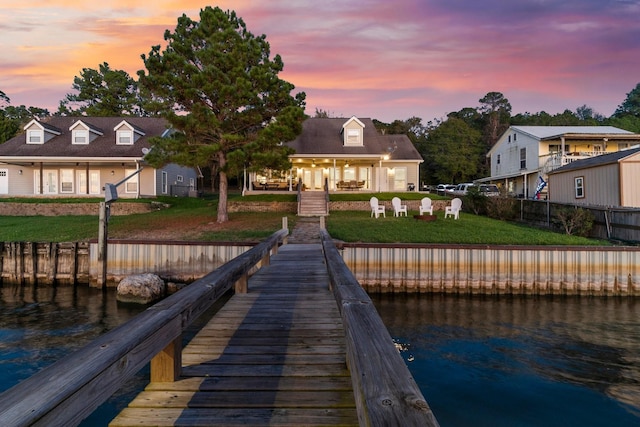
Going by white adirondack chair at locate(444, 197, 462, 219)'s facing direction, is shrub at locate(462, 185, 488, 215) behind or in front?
behind

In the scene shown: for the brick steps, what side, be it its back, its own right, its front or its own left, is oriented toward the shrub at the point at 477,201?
left

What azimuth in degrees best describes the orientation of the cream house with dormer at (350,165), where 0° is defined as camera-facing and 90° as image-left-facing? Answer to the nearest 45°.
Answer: approximately 0°
